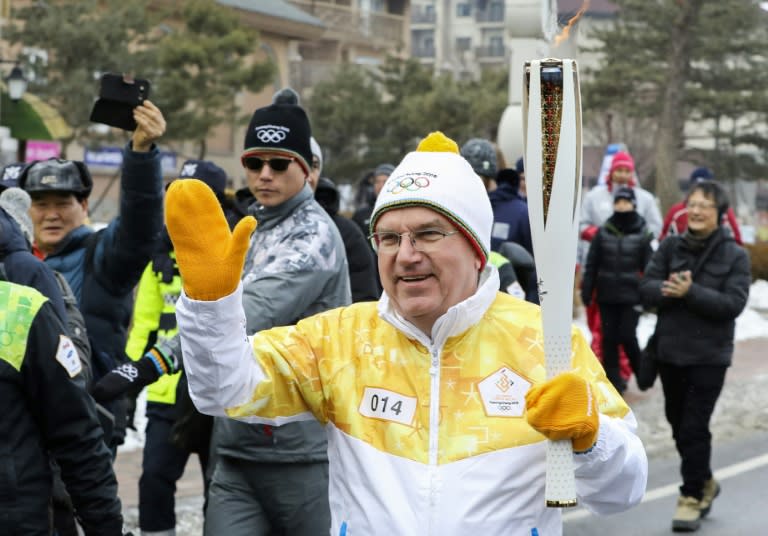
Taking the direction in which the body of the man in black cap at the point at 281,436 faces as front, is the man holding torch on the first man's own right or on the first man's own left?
on the first man's own left

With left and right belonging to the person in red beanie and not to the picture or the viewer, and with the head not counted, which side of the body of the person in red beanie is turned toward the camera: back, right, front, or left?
front

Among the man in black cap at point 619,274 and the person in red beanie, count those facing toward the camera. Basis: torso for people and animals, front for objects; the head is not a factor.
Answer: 2

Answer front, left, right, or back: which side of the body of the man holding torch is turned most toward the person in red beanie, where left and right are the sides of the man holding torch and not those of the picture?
back

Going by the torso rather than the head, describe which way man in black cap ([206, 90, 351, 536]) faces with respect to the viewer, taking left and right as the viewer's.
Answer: facing the viewer and to the left of the viewer

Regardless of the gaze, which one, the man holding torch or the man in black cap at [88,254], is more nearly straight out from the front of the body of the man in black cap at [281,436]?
the man holding torch

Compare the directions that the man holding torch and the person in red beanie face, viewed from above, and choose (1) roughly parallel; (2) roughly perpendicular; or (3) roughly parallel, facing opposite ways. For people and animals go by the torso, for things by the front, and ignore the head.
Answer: roughly parallel

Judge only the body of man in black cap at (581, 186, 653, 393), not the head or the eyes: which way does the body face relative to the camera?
toward the camera

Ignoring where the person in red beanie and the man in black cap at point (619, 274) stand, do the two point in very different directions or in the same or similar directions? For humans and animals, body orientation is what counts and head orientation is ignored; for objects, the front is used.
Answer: same or similar directions

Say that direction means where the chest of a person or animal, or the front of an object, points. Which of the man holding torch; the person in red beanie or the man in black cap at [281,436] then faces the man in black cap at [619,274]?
the person in red beanie

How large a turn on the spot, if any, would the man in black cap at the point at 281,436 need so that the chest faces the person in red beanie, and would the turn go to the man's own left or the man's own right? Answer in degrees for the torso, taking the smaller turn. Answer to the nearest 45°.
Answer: approximately 180°
